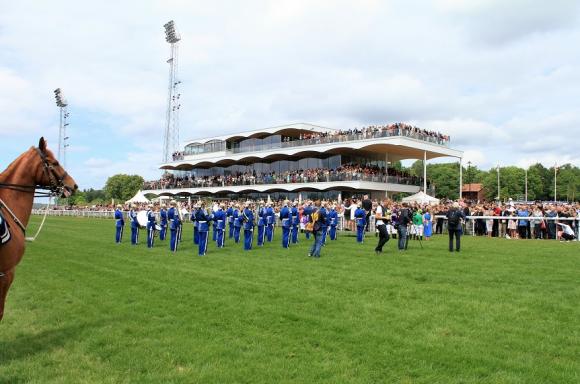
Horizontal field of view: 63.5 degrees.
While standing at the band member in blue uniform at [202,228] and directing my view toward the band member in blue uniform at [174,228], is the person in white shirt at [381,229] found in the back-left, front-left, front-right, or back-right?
back-right

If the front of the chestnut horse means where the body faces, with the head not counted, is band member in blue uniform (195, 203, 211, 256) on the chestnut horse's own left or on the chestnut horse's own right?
on the chestnut horse's own left

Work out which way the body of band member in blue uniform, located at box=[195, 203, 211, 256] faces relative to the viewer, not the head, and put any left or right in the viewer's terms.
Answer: facing away from the viewer and to the right of the viewer

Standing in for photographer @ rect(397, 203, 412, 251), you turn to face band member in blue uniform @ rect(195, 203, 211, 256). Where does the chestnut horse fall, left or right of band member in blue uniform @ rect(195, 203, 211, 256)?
left

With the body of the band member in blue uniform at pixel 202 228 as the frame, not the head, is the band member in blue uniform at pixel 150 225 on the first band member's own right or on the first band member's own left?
on the first band member's own left

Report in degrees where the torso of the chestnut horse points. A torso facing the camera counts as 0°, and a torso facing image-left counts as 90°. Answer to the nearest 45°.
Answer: approximately 270°

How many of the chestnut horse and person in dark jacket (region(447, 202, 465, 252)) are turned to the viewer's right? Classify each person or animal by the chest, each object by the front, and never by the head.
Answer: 1
